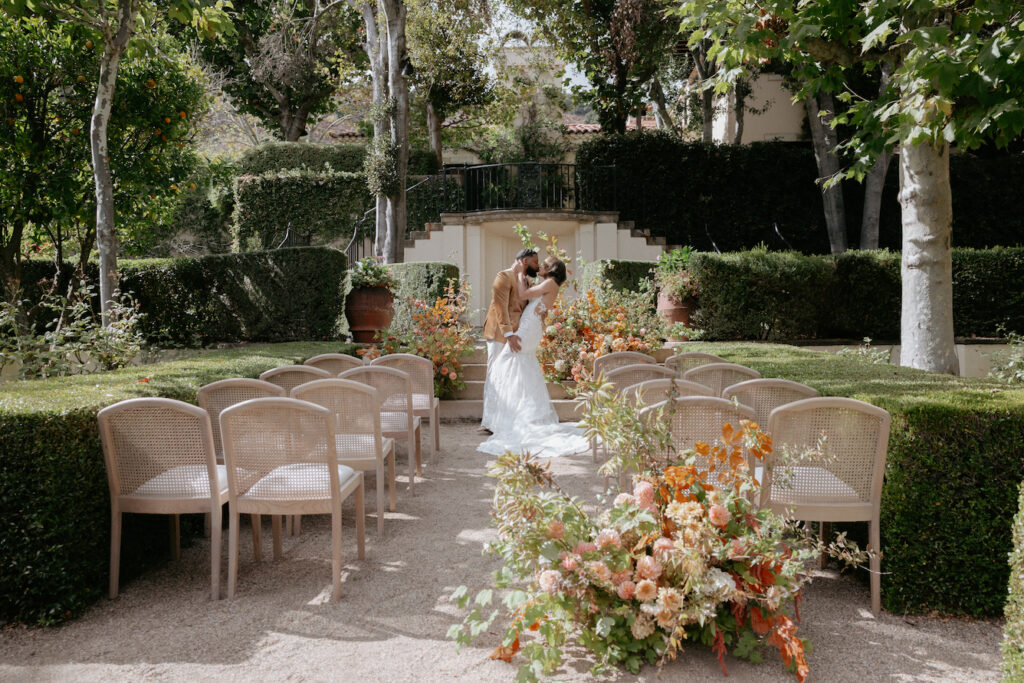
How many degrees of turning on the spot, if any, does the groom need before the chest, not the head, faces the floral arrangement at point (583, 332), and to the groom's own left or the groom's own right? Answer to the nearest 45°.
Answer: approximately 45° to the groom's own left

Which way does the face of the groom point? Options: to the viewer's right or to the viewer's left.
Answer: to the viewer's right

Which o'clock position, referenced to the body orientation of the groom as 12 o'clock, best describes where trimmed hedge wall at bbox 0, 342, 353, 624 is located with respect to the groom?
The trimmed hedge wall is roughly at 4 o'clock from the groom.

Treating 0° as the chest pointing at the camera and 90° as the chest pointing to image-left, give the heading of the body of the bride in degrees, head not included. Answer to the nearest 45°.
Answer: approximately 90°

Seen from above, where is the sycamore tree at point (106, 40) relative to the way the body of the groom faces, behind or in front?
behind

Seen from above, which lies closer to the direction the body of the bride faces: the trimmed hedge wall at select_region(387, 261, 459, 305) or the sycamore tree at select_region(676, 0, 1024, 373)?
the trimmed hedge wall

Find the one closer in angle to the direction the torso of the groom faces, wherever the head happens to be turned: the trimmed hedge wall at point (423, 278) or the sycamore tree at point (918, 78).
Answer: the sycamore tree

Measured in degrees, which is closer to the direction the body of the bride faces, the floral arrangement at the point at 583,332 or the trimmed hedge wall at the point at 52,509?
the trimmed hedge wall

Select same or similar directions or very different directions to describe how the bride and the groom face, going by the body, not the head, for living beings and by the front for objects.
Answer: very different directions

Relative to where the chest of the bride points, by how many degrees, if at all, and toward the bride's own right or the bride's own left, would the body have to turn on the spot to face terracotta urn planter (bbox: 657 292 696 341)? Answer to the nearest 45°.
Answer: approximately 135° to the bride's own right

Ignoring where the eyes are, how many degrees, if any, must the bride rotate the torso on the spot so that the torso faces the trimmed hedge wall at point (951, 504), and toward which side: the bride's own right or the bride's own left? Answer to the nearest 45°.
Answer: approximately 135° to the bride's own left

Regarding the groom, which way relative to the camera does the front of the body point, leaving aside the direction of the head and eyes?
to the viewer's right

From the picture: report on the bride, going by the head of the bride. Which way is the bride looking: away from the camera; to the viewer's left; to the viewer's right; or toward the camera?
to the viewer's left

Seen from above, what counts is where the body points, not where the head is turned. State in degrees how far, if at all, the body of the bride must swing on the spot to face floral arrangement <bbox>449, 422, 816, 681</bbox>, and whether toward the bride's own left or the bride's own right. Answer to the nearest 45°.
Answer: approximately 90° to the bride's own left

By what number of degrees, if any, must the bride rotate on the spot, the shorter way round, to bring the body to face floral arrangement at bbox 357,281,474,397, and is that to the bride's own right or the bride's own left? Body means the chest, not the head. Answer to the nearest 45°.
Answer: approximately 45° to the bride's own right

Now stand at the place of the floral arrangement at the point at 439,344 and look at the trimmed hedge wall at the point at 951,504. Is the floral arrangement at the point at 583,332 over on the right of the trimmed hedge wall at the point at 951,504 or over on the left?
left
